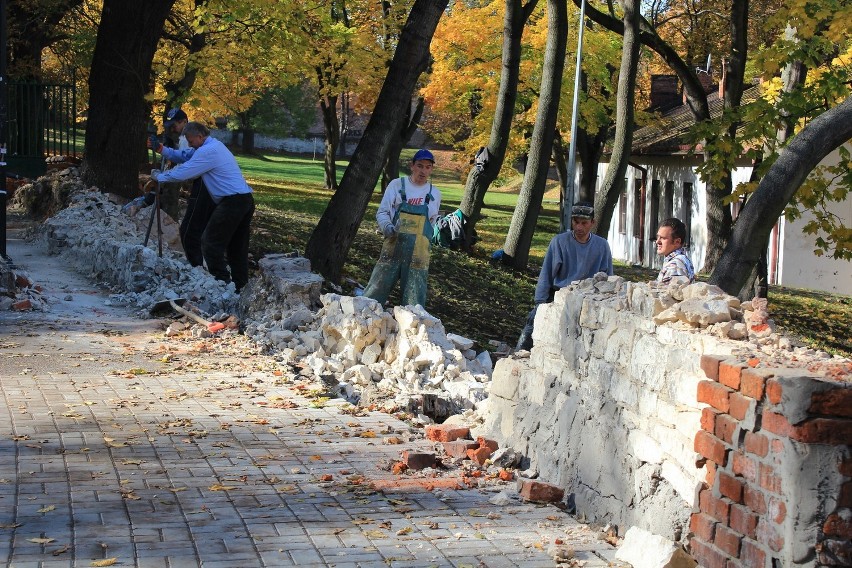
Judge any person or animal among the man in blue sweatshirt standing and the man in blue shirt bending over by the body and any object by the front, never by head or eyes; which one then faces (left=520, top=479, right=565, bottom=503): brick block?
the man in blue sweatshirt standing

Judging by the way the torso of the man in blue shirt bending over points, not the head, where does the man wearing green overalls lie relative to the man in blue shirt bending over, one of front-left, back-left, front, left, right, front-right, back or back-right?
back-left

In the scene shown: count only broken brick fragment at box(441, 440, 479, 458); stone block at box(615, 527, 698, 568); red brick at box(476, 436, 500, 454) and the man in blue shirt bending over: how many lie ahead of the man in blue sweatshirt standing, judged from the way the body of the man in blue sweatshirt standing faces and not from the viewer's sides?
3

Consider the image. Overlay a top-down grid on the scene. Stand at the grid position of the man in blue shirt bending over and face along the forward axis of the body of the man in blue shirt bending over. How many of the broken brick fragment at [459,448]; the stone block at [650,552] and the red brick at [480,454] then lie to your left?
3

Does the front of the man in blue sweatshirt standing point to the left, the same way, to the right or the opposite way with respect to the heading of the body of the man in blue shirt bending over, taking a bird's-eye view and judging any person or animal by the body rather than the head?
to the left

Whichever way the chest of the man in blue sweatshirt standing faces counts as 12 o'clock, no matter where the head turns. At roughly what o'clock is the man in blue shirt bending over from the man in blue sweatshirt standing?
The man in blue shirt bending over is roughly at 4 o'clock from the man in blue sweatshirt standing.

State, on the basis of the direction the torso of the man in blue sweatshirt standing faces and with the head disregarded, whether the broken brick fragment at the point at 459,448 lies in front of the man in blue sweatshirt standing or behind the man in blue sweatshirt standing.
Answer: in front

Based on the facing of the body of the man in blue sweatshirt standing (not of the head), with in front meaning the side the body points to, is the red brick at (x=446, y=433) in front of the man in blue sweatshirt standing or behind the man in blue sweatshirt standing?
in front

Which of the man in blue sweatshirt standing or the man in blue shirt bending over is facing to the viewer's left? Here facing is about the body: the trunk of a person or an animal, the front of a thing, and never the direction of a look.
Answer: the man in blue shirt bending over

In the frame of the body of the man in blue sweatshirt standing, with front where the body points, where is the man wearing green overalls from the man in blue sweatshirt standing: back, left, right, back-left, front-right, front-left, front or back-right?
back-right

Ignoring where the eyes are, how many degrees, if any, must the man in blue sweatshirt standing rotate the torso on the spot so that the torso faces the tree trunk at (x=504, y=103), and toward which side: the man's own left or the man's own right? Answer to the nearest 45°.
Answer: approximately 180°

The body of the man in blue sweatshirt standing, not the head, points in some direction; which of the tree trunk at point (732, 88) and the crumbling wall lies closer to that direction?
the crumbling wall

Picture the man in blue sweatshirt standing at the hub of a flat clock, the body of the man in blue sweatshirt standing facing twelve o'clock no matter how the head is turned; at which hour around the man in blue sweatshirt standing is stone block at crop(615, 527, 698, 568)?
The stone block is roughly at 12 o'clock from the man in blue sweatshirt standing.

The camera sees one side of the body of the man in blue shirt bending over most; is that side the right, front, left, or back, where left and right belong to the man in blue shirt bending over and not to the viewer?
left

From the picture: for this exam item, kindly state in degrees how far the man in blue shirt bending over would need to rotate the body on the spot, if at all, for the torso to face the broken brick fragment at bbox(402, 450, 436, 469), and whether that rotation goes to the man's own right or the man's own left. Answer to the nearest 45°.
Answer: approximately 90° to the man's own left
